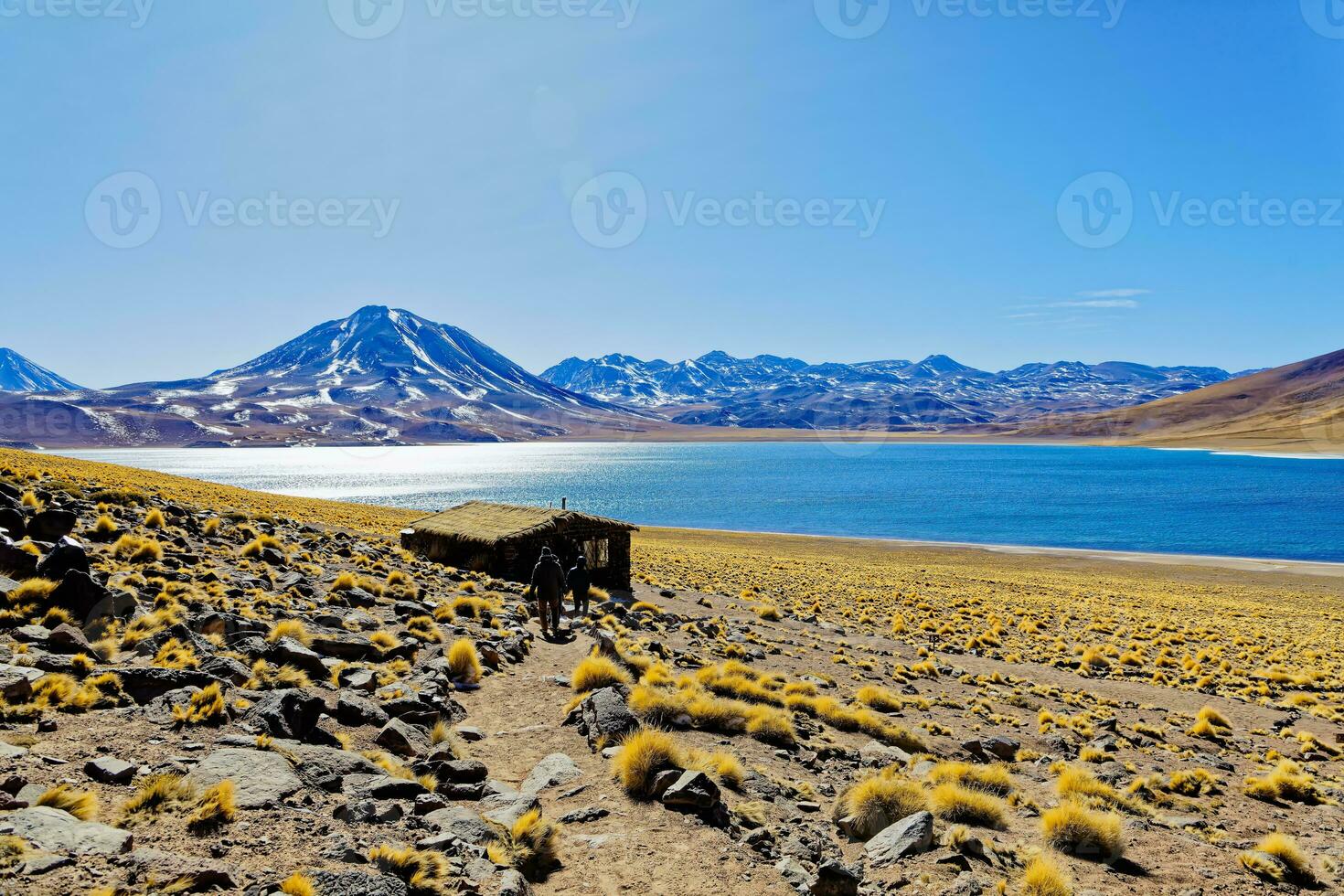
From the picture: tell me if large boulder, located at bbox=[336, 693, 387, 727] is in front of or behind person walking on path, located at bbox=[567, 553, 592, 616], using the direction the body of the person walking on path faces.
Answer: behind

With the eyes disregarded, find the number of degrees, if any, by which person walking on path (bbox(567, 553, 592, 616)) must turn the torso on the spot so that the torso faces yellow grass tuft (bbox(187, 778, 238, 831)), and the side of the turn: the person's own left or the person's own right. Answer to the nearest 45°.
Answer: approximately 180°

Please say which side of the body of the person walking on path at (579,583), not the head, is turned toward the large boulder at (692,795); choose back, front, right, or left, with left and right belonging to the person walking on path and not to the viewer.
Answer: back

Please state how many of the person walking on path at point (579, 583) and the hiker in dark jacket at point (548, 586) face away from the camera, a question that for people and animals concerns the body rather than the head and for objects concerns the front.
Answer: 2

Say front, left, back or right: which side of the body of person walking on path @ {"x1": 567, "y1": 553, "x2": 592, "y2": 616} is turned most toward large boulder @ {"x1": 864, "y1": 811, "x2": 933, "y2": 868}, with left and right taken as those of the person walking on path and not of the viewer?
back

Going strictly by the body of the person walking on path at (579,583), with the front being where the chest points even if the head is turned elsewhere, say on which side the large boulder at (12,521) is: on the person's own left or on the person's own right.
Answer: on the person's own left

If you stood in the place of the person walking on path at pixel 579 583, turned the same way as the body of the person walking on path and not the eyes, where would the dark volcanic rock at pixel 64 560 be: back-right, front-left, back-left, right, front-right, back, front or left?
back-left

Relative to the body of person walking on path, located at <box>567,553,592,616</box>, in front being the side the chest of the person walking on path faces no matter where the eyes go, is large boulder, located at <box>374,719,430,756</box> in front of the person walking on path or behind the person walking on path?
behind

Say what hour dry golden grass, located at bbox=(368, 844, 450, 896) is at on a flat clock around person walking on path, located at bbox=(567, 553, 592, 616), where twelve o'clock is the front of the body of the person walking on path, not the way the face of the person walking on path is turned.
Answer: The dry golden grass is roughly at 6 o'clock from the person walking on path.

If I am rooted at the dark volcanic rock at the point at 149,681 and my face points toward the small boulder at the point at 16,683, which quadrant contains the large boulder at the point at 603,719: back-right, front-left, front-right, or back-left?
back-left

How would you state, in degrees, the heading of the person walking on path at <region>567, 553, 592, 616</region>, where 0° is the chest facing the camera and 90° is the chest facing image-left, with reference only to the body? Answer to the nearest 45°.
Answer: approximately 180°

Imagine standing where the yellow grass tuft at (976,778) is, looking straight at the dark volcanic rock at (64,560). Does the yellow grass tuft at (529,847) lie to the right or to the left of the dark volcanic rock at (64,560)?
left

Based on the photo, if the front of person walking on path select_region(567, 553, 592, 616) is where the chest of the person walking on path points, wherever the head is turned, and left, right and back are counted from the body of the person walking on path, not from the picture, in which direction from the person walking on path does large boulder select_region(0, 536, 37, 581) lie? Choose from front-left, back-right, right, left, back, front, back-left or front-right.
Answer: back-left

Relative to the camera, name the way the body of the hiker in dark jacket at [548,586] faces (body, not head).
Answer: away from the camera
